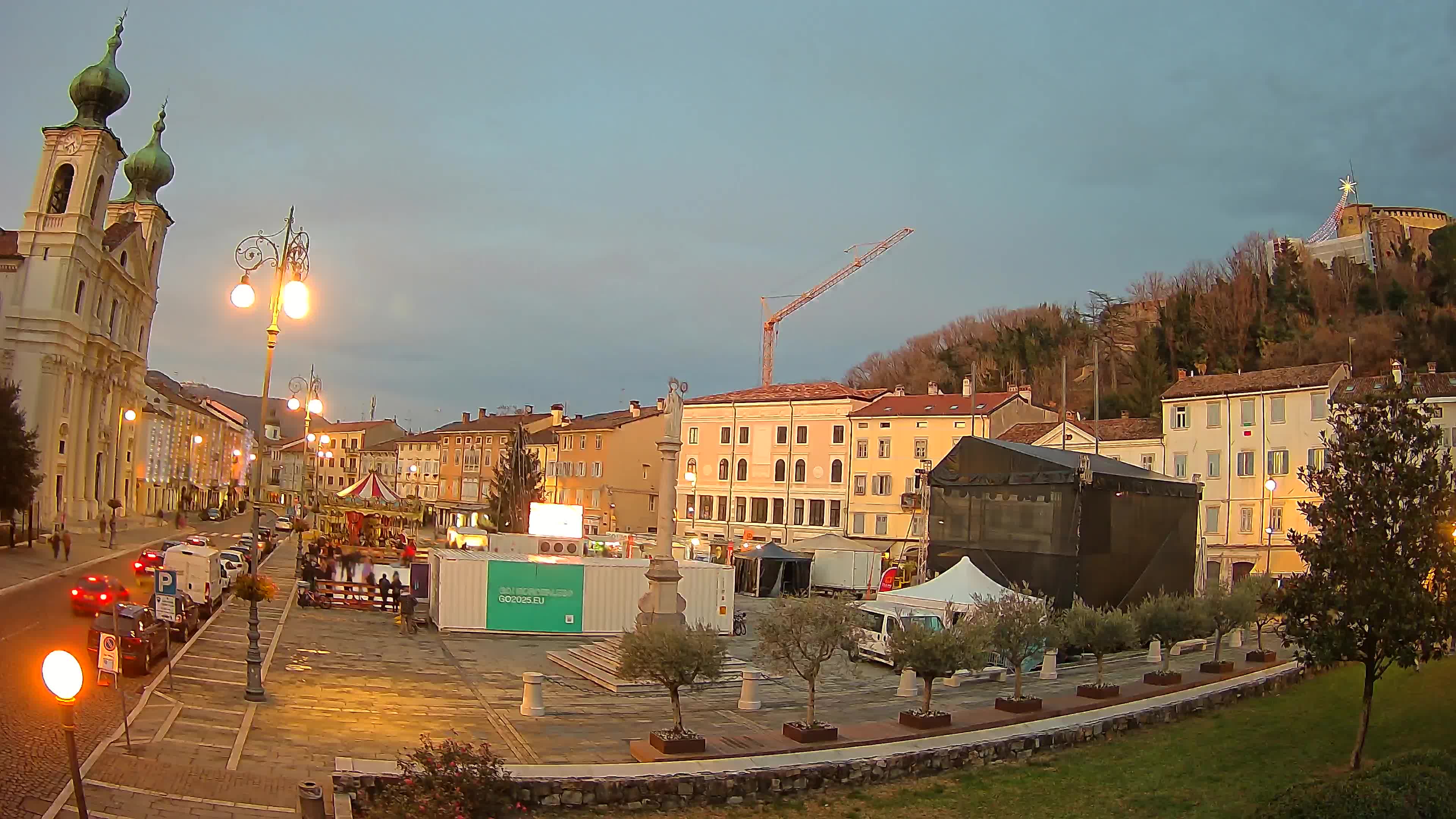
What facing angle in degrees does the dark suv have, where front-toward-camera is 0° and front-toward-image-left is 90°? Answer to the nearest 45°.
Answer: approximately 225°

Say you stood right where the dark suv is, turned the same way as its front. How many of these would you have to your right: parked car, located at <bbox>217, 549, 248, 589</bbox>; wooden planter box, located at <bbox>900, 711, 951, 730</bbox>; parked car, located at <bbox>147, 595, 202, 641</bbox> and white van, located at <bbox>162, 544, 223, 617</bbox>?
1

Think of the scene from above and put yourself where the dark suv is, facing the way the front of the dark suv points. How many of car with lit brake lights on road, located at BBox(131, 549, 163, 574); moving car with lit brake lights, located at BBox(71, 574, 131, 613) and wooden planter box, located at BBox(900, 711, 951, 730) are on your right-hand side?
1

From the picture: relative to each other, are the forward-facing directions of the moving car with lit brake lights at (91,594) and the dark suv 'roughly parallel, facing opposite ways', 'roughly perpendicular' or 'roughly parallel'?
roughly parallel

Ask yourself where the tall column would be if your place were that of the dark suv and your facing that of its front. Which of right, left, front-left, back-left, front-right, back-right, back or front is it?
front-right

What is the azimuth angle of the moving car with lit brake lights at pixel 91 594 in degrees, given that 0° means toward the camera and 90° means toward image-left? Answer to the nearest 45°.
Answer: approximately 225°

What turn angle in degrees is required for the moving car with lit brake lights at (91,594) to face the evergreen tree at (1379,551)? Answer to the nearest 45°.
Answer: approximately 90° to its right

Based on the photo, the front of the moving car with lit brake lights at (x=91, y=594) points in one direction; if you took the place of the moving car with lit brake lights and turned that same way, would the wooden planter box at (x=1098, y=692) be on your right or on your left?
on your right

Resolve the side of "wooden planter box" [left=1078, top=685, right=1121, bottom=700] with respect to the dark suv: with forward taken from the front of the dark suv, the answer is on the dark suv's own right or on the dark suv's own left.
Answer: on the dark suv's own right

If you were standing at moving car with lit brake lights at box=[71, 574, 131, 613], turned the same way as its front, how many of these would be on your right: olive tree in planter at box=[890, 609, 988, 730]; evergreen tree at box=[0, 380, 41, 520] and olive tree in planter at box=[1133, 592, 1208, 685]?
2

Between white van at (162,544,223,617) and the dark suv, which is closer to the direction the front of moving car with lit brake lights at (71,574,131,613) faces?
the white van

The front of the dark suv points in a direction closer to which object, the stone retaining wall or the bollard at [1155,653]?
the bollard
